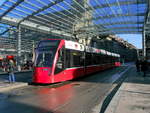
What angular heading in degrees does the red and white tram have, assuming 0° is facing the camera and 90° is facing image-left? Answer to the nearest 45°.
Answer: approximately 45°
